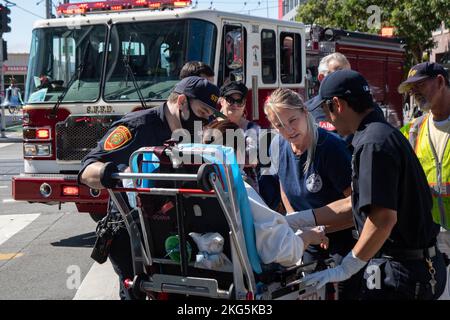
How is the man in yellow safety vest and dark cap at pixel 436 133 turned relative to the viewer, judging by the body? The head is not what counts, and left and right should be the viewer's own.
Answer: facing the viewer and to the left of the viewer

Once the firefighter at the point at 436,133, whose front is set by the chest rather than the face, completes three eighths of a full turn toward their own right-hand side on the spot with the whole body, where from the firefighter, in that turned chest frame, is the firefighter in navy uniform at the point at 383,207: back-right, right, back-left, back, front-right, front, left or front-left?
back

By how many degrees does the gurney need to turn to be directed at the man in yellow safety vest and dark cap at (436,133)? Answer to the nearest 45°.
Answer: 0° — it already faces them

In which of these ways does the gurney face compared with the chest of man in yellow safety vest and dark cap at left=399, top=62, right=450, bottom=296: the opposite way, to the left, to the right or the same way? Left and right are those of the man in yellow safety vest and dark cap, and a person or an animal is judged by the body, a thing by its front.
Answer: the opposite way

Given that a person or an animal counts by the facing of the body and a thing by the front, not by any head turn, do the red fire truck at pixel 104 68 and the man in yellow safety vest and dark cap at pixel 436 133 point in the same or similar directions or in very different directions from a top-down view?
same or similar directions

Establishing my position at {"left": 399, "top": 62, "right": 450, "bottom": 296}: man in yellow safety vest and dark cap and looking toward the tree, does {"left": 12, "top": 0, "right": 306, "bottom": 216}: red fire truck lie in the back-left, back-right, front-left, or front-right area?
front-left

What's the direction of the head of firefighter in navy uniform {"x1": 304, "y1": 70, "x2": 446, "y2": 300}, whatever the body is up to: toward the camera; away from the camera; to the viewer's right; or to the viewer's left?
to the viewer's left

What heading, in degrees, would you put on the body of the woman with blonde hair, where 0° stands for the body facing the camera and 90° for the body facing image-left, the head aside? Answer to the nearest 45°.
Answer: approximately 45°

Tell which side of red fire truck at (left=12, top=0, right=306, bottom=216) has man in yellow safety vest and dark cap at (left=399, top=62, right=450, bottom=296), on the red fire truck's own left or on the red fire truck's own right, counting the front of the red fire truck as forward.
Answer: on the red fire truck's own left
